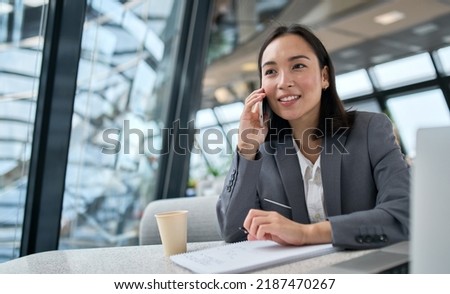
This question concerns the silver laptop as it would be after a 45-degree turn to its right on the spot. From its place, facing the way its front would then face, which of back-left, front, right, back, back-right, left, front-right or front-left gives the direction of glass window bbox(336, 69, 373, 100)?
front

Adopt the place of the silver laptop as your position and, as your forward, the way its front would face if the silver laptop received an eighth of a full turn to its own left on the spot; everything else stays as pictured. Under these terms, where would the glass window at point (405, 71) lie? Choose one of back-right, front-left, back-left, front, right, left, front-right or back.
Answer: right

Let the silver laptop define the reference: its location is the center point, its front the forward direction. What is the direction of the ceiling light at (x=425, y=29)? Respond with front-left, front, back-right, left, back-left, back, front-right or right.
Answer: front-right

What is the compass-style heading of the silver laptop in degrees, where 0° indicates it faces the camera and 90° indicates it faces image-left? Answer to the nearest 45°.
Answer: approximately 135°

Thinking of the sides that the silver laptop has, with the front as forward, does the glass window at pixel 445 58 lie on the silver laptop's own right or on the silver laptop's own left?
on the silver laptop's own right

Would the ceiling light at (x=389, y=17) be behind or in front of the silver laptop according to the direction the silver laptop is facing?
in front

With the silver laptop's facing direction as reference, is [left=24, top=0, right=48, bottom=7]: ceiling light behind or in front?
in front
